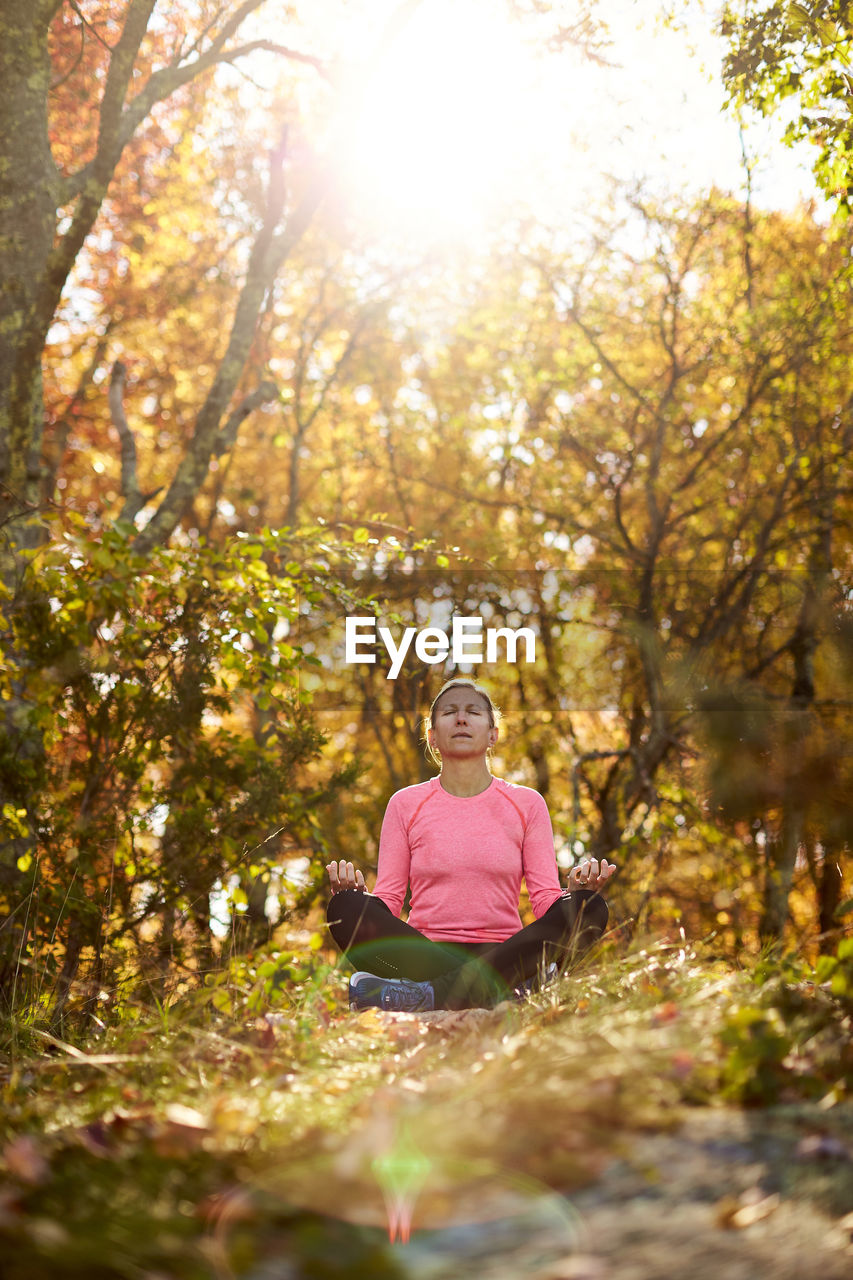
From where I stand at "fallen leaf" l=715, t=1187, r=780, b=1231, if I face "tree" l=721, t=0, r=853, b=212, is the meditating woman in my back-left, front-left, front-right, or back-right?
front-left

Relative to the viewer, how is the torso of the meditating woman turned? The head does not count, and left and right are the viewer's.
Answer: facing the viewer

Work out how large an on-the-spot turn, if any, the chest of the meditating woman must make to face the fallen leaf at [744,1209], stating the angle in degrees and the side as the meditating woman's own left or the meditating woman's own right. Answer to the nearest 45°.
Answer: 0° — they already face it
